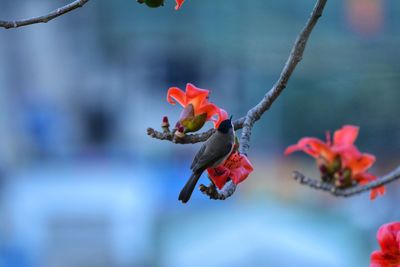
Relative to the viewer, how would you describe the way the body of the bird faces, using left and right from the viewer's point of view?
facing away from the viewer and to the right of the viewer
